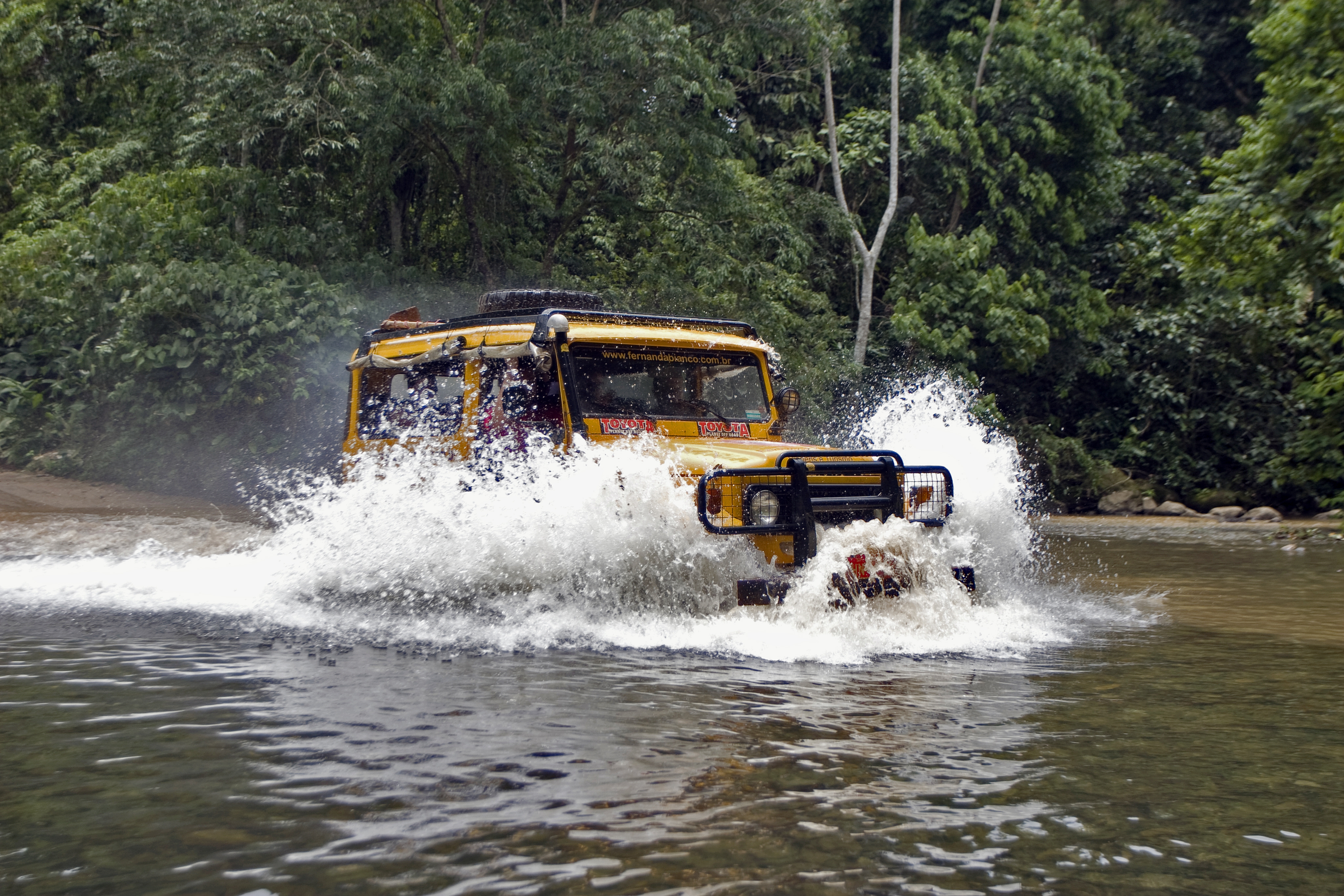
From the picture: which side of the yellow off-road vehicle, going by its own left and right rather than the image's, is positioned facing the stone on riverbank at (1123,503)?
left

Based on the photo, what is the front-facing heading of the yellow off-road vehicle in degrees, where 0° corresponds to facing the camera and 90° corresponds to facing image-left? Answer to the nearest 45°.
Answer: approximately 315°

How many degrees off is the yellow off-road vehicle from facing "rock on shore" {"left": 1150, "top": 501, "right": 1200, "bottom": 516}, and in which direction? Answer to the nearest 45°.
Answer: approximately 90° to its left
